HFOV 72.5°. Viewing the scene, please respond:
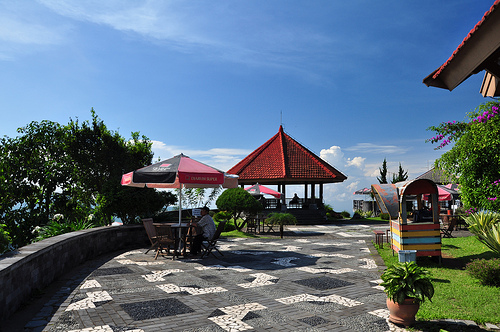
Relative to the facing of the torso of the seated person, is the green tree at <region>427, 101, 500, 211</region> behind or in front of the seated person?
behind

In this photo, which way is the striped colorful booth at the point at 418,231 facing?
to the viewer's left

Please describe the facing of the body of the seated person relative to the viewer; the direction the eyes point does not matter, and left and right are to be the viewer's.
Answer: facing to the left of the viewer

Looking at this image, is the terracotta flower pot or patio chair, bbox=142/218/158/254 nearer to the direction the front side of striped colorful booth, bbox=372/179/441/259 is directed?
the patio chair

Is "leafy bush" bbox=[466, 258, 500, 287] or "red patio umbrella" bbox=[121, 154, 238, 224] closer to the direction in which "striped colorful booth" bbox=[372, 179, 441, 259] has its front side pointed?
the red patio umbrella

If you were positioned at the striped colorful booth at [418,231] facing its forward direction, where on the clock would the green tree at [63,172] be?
The green tree is roughly at 12 o'clock from the striped colorful booth.
